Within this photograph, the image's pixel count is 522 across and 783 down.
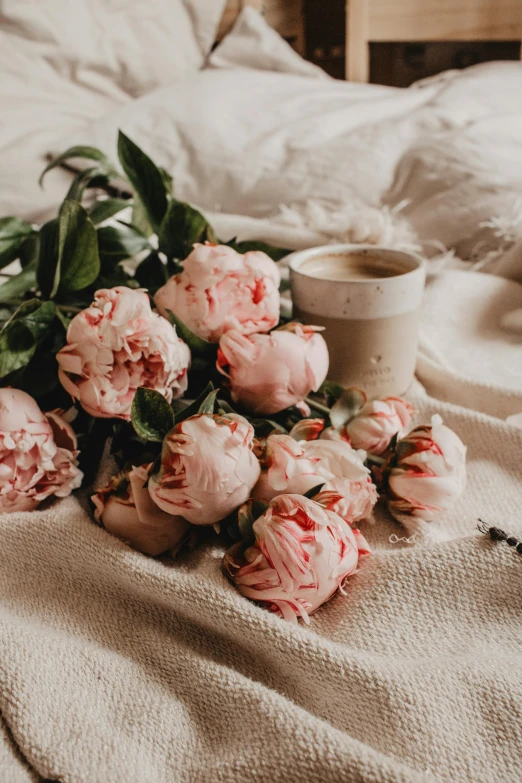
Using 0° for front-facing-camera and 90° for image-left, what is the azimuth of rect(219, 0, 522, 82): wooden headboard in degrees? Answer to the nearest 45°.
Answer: approximately 0°
